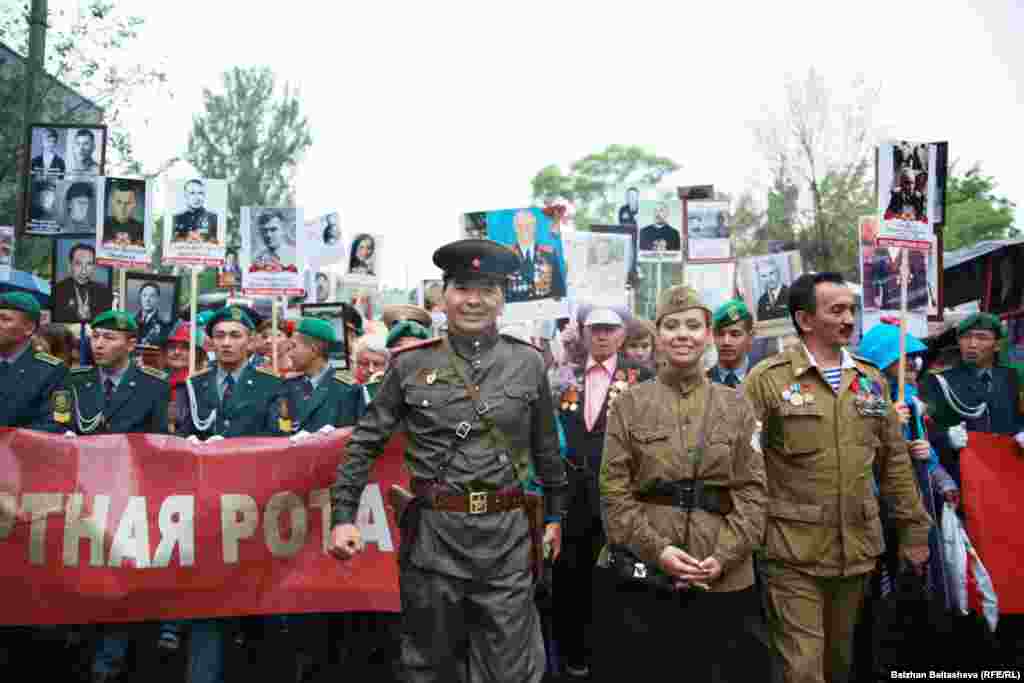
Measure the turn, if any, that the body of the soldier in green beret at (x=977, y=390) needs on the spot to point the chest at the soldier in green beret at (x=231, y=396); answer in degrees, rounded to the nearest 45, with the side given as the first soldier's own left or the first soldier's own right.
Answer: approximately 45° to the first soldier's own right

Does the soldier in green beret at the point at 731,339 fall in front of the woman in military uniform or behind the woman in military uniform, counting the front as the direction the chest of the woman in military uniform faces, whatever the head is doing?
behind

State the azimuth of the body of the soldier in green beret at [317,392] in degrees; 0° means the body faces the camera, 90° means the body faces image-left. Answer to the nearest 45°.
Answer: approximately 45°

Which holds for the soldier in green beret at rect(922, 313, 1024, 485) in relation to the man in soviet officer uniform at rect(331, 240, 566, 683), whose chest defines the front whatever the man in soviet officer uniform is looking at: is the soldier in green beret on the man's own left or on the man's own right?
on the man's own left

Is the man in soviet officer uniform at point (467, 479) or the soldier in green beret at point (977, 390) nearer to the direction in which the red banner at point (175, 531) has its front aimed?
the man in soviet officer uniform

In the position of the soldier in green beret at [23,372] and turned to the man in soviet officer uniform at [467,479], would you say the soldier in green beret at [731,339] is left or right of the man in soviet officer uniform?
left

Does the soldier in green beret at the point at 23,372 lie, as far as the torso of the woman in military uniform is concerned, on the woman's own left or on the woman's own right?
on the woman's own right

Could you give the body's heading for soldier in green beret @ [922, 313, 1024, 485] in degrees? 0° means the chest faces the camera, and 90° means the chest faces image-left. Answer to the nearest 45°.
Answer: approximately 0°
